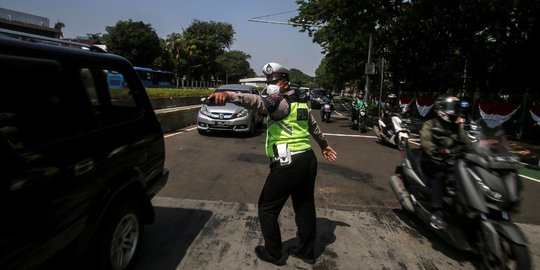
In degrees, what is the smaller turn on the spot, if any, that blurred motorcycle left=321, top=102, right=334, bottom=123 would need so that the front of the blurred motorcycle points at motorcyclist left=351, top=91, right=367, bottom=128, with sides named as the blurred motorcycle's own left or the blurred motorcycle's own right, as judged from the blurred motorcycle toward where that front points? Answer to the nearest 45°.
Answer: approximately 45° to the blurred motorcycle's own left

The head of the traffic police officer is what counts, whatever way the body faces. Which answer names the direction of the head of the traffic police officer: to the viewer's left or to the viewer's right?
to the viewer's left

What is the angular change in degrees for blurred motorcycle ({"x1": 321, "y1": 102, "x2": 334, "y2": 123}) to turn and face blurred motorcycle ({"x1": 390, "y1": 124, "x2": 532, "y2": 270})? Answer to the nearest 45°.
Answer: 0° — it already faces it

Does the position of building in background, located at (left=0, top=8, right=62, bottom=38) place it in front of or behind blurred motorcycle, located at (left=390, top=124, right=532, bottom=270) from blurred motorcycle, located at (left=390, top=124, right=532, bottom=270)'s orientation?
behind

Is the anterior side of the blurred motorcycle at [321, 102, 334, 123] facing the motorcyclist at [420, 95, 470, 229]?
yes

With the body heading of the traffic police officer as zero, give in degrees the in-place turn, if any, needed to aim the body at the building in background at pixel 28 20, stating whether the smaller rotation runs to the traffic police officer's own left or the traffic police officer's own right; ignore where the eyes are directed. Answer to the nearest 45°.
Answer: approximately 90° to the traffic police officer's own right

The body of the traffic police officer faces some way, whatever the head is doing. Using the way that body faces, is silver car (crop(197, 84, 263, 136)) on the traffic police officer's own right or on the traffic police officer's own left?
on the traffic police officer's own right
